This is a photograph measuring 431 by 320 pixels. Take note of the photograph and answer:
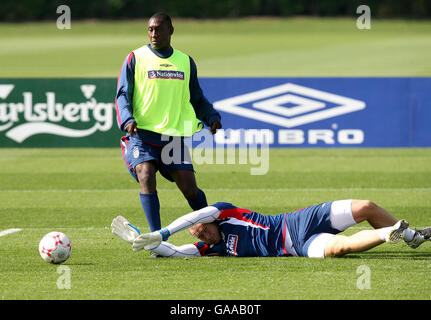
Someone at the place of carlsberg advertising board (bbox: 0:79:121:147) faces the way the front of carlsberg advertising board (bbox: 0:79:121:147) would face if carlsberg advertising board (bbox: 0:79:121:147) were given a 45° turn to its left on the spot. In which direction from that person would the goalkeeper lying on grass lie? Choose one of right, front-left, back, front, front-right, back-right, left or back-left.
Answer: front-right

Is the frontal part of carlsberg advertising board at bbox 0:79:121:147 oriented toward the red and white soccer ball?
yes

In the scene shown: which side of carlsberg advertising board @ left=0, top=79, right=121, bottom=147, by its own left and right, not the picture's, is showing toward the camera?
front

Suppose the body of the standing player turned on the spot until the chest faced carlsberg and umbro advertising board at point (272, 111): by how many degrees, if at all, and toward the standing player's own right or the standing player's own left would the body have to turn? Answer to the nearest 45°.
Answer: approximately 180°

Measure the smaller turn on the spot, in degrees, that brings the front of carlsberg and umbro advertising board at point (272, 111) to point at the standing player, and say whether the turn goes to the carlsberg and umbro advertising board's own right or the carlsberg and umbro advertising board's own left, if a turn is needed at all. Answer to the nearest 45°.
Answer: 0° — it already faces them

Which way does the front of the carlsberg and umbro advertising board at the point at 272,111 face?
toward the camera

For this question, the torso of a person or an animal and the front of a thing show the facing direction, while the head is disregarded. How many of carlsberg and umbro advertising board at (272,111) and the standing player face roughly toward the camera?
2

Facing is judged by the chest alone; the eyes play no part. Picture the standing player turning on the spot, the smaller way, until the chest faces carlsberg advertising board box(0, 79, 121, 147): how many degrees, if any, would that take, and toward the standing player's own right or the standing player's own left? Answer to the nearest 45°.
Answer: approximately 180°

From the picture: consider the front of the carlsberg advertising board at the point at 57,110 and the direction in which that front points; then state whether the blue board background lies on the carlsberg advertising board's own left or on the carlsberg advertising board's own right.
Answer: on the carlsberg advertising board's own left

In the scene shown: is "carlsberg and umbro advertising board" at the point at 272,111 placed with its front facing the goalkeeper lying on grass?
yes
